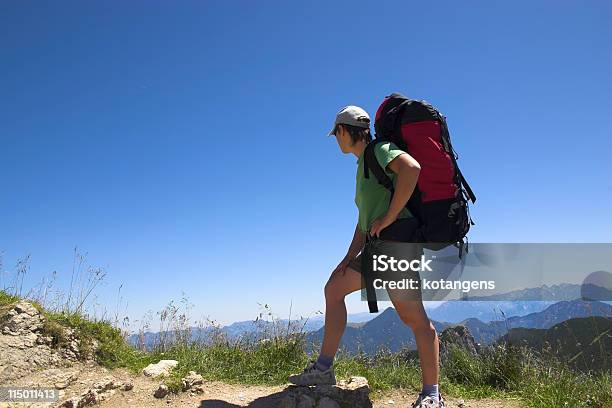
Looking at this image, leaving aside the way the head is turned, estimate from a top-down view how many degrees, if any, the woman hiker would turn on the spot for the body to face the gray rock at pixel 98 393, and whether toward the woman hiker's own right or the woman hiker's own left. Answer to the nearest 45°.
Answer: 0° — they already face it

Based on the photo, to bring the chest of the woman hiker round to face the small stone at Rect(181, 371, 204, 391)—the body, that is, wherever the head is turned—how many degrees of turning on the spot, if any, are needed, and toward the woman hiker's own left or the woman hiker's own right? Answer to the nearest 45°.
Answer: approximately 45° to the woman hiker's own right

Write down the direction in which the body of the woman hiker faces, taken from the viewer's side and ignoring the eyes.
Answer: to the viewer's left
